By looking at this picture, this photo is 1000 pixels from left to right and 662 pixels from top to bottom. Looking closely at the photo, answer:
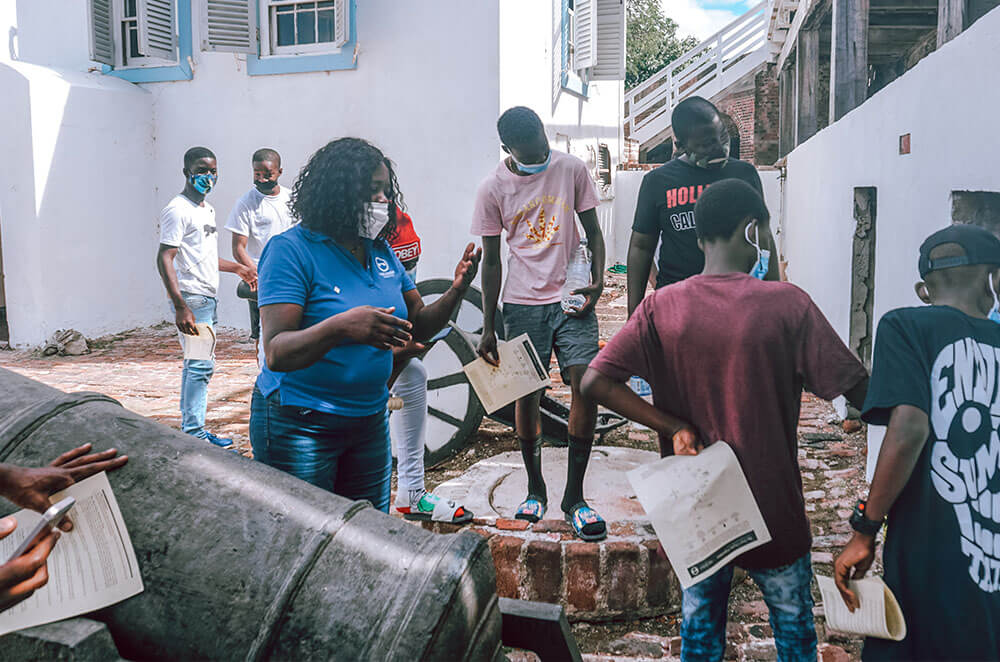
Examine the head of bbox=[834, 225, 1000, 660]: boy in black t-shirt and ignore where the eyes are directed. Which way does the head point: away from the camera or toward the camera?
away from the camera

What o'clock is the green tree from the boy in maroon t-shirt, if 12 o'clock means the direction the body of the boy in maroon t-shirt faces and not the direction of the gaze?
The green tree is roughly at 12 o'clock from the boy in maroon t-shirt.

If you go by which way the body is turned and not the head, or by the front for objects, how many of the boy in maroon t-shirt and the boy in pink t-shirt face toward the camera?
1

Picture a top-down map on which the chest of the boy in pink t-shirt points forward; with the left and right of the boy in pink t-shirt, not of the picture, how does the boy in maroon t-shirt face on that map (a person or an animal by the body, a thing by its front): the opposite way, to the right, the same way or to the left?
the opposite way

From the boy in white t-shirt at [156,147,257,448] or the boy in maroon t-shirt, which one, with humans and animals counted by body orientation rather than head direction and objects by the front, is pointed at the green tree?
the boy in maroon t-shirt

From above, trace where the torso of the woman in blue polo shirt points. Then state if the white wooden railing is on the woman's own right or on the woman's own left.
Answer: on the woman's own left

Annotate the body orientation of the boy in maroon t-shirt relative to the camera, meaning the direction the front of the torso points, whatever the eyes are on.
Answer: away from the camera

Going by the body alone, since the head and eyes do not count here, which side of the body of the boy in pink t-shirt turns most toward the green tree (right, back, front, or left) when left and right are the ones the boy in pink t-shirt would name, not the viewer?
back

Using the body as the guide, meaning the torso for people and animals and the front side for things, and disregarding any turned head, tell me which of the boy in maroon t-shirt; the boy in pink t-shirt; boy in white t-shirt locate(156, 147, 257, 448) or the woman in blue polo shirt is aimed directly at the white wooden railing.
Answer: the boy in maroon t-shirt

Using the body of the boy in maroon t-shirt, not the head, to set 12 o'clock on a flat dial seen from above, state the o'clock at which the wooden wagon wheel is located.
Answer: The wooden wagon wheel is roughly at 11 o'clock from the boy in maroon t-shirt.
